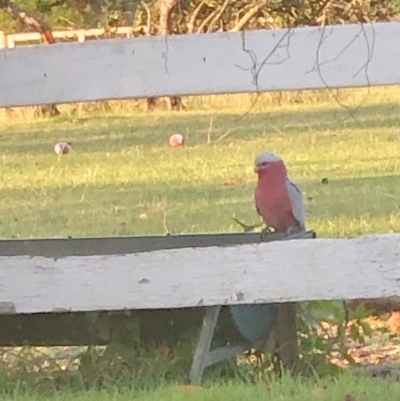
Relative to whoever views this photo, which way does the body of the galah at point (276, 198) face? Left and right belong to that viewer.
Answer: facing the viewer and to the left of the viewer
